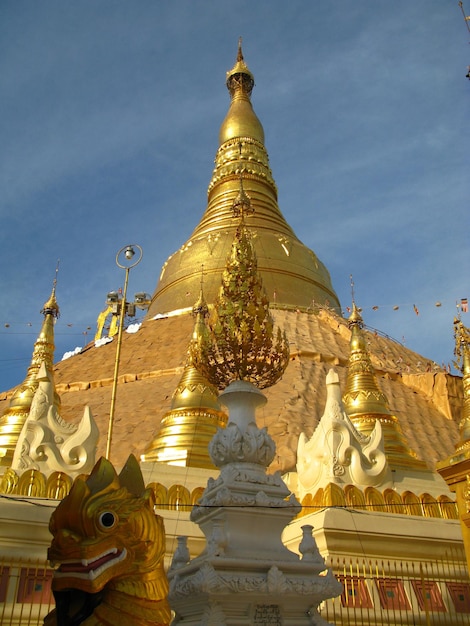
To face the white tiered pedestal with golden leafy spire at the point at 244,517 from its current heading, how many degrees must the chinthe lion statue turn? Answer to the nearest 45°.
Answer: approximately 180°

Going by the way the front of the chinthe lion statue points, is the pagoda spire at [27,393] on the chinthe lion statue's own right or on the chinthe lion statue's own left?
on the chinthe lion statue's own right

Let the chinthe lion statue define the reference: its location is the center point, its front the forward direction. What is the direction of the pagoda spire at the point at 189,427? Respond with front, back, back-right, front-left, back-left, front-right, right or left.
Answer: back-right

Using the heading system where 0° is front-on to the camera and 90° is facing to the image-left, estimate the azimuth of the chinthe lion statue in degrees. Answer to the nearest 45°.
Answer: approximately 45°

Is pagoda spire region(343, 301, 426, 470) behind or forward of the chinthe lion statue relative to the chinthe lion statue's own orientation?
behind

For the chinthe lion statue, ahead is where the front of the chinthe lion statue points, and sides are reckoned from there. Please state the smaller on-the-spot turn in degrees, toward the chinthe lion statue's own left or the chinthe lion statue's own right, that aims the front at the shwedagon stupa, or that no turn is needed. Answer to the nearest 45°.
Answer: approximately 135° to the chinthe lion statue's own right
